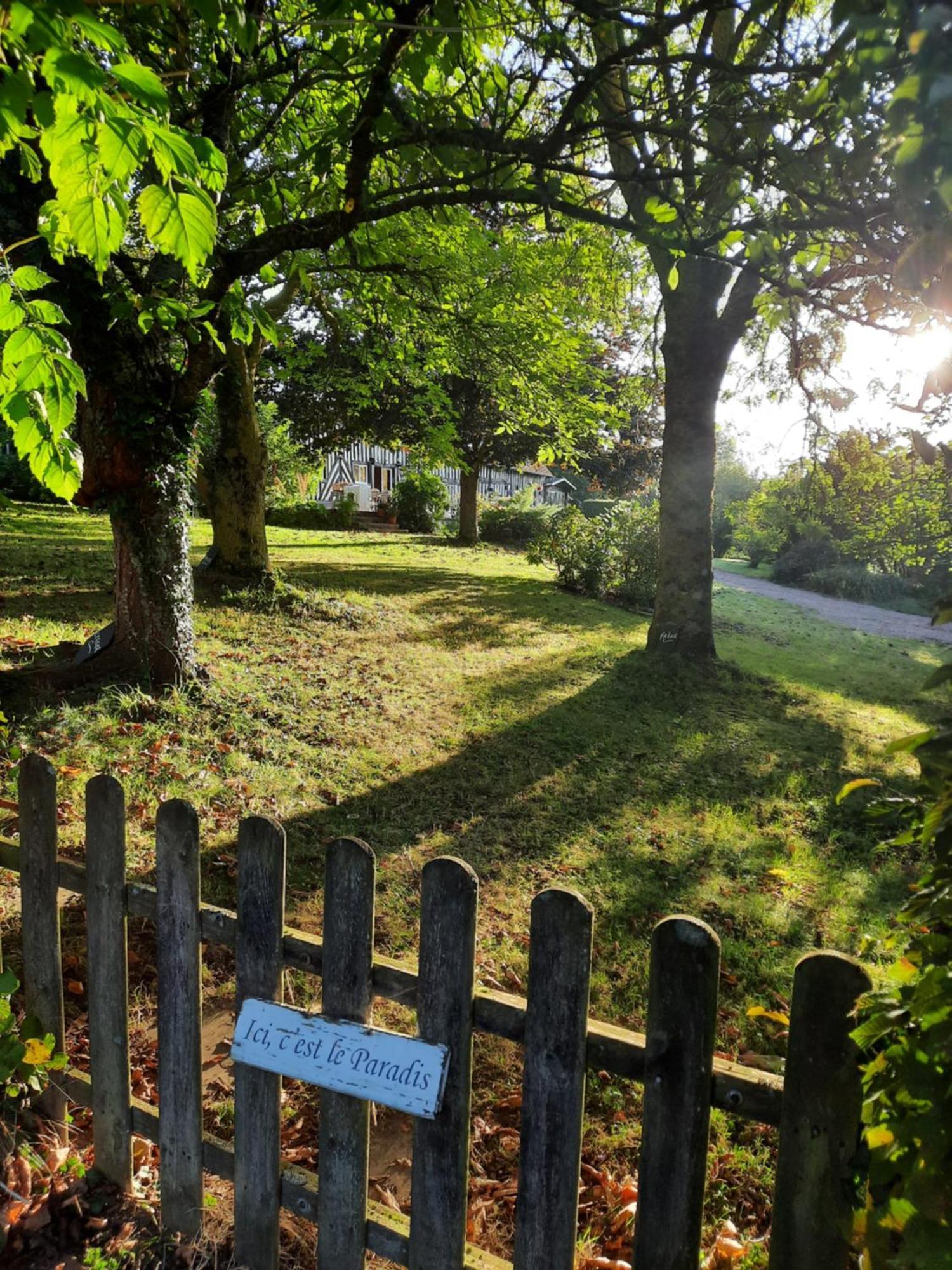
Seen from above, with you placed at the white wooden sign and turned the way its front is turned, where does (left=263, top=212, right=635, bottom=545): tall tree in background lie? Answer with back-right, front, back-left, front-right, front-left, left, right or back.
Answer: back-right

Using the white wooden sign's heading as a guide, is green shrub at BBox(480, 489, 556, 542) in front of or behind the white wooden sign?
behind

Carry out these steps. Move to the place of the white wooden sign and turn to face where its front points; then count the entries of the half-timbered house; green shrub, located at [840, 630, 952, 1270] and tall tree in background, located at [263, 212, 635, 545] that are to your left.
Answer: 1

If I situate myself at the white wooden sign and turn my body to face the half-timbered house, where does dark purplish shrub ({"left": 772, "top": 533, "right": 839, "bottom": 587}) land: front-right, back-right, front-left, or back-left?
front-right

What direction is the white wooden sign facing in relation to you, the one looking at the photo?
facing the viewer and to the left of the viewer

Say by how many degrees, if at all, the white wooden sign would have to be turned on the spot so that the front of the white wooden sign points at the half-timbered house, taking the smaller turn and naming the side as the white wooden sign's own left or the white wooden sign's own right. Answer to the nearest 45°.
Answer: approximately 135° to the white wooden sign's own right

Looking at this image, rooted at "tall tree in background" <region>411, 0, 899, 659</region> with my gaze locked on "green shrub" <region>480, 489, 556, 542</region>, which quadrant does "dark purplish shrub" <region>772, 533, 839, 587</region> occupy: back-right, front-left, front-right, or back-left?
front-right

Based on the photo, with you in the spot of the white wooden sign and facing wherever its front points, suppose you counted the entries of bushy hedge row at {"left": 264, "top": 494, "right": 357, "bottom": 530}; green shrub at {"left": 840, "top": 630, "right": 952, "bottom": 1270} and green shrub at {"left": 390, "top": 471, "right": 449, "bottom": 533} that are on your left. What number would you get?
1

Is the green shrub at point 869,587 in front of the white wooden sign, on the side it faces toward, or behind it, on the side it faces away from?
behind

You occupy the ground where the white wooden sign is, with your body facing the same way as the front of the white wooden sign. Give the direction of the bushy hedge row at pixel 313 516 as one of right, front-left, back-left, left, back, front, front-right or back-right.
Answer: back-right

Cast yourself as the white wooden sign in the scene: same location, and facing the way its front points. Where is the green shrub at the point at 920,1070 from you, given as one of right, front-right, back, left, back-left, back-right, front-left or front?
left

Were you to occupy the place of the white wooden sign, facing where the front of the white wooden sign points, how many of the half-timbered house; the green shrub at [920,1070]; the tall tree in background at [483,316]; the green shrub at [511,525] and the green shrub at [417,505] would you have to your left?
1

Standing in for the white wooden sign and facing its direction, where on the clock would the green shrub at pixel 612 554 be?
The green shrub is roughly at 5 o'clock from the white wooden sign.

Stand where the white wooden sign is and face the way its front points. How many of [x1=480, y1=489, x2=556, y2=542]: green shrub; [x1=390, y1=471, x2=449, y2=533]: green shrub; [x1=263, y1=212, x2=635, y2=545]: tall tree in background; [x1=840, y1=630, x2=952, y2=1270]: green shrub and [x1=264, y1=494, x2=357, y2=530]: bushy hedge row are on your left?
1

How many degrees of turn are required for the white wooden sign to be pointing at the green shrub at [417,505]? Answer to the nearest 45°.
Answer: approximately 135° to its right
